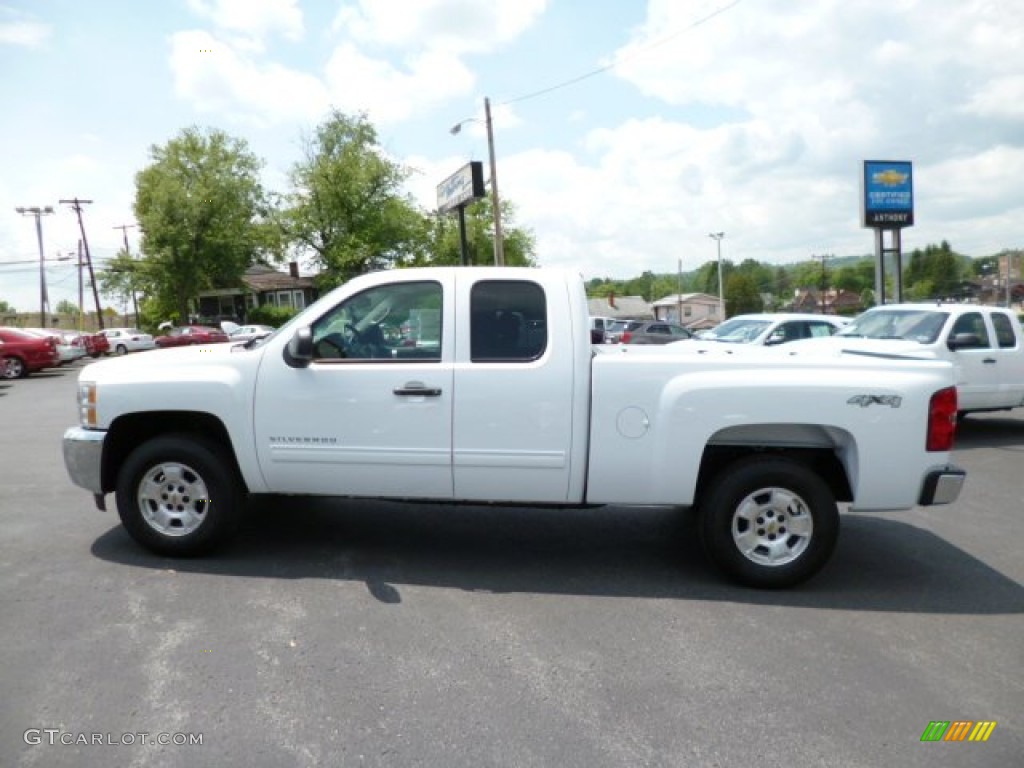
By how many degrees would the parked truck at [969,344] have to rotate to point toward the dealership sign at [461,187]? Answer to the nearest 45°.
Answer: approximately 90° to its right

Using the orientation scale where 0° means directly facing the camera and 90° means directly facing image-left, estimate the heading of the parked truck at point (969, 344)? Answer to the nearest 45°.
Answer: approximately 45°

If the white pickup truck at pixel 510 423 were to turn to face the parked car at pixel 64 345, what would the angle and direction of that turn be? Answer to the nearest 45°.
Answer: approximately 45° to its right

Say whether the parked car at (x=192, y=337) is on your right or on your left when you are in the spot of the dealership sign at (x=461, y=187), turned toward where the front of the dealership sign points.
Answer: on your right

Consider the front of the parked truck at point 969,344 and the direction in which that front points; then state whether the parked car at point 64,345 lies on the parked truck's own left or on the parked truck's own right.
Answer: on the parked truck's own right

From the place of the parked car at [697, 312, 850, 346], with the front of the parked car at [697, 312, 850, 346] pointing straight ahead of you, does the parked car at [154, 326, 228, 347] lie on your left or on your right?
on your right

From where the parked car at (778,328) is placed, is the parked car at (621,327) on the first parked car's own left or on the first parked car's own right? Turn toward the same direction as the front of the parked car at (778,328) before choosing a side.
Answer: on the first parked car's own right

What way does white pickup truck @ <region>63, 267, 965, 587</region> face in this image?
to the viewer's left

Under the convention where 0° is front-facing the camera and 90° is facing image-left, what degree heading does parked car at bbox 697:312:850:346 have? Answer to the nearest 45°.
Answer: approximately 45°
